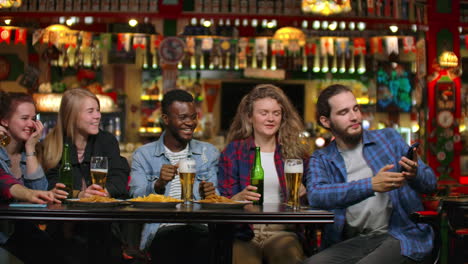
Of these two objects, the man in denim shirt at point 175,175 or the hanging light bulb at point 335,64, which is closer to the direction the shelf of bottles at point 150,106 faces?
the man in denim shirt

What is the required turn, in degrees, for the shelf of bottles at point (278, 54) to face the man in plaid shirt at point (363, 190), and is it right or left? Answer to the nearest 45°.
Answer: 0° — it already faces them

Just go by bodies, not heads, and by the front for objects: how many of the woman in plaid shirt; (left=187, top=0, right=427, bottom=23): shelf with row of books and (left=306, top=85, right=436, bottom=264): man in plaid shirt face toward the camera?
3

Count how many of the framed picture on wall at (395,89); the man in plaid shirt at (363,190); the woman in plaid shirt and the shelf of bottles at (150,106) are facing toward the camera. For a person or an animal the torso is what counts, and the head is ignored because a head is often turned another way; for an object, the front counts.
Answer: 4

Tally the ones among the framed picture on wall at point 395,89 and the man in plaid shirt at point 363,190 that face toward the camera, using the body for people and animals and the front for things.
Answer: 2

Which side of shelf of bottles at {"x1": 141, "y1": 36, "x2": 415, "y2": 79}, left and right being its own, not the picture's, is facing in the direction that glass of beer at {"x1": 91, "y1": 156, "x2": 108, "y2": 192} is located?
front

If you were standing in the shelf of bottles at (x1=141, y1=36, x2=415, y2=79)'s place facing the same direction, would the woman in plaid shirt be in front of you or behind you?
in front

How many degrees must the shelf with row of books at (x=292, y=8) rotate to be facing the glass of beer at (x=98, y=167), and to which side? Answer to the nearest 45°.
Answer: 0° — it already faces it

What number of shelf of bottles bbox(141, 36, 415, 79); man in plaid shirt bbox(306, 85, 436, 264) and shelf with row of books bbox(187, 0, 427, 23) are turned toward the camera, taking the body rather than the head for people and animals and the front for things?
3

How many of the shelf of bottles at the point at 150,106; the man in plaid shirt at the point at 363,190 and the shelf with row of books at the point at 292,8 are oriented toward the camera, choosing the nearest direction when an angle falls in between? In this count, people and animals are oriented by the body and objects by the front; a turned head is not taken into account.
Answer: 3

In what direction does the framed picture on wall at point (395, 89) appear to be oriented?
toward the camera

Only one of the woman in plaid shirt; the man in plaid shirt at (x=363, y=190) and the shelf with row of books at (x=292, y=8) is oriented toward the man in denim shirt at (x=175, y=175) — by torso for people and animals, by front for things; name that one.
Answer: the shelf with row of books

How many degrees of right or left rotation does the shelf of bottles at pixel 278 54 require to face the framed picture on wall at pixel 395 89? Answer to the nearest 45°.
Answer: approximately 135° to its left
